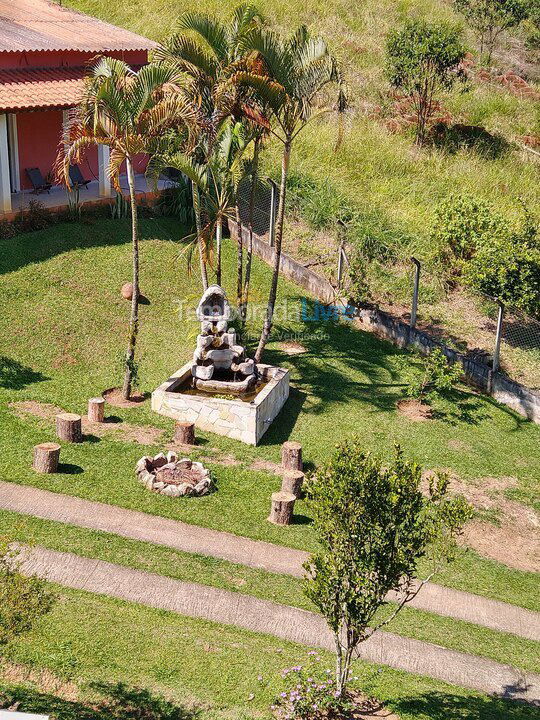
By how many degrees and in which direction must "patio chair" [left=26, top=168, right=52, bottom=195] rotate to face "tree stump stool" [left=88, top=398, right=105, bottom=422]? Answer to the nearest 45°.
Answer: approximately 45° to its right

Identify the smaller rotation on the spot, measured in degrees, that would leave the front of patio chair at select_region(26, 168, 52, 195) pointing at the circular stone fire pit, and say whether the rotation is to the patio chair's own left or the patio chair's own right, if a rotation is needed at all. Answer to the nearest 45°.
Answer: approximately 45° to the patio chair's own right

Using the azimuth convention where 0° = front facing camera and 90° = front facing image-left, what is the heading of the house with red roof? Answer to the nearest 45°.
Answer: approximately 0°

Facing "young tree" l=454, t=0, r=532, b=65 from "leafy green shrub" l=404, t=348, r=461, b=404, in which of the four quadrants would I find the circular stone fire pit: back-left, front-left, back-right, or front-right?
back-left

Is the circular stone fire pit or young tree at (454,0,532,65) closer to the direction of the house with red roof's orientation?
the circular stone fire pit

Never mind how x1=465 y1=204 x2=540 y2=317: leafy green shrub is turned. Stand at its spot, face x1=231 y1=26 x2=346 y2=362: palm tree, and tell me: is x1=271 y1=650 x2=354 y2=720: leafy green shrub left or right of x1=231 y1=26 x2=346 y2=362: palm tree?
left

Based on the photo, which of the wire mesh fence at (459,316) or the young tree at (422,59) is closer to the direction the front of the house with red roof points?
the wire mesh fence

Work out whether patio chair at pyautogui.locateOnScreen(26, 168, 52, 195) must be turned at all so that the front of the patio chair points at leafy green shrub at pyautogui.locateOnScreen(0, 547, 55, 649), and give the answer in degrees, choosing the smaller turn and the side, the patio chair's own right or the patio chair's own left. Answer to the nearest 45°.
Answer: approximately 45° to the patio chair's own right

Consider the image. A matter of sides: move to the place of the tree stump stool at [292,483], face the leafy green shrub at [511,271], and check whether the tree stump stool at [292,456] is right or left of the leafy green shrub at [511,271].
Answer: left

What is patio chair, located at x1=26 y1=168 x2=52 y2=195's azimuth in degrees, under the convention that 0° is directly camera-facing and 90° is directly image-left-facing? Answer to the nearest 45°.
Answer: approximately 315°

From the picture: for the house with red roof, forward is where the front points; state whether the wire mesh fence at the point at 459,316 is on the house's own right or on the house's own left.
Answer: on the house's own left
